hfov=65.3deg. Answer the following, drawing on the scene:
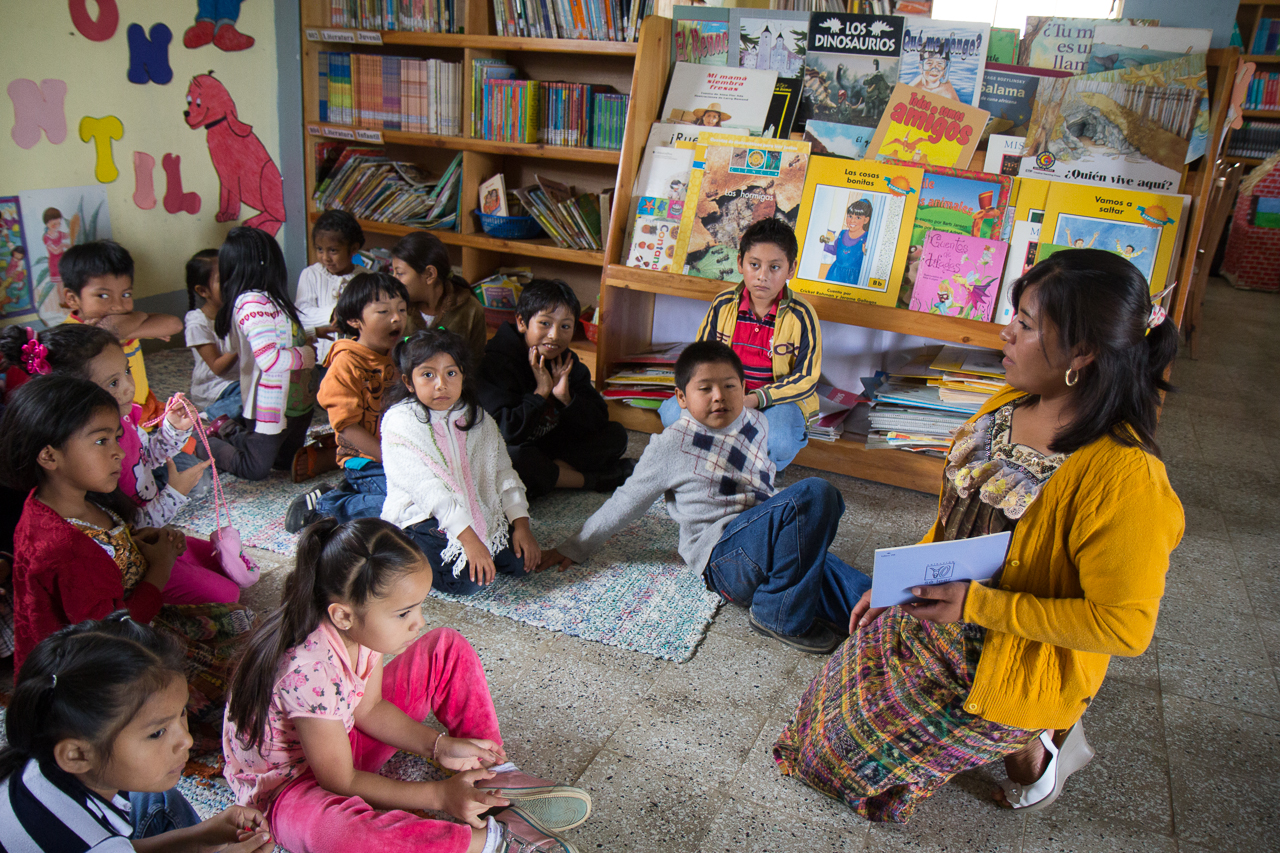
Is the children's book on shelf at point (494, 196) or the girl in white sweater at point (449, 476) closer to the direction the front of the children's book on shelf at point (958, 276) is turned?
the girl in white sweater

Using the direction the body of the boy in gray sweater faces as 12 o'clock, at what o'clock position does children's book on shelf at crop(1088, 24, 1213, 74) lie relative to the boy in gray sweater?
The children's book on shelf is roughly at 9 o'clock from the boy in gray sweater.

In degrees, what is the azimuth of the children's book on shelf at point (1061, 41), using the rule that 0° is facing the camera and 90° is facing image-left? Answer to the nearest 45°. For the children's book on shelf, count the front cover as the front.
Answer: approximately 0°

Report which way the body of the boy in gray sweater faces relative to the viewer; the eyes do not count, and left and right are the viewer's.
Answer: facing the viewer and to the right of the viewer

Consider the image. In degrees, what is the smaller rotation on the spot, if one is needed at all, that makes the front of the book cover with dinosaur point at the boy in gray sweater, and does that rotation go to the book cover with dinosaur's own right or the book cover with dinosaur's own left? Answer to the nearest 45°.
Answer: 0° — it already faces them

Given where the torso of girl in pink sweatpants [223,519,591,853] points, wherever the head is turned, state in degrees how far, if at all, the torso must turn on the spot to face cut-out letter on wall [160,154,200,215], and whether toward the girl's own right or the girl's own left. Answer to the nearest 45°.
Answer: approximately 90° to the girl's own left

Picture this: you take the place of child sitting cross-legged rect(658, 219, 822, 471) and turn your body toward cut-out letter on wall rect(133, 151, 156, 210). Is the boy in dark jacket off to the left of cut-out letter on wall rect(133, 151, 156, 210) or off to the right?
left

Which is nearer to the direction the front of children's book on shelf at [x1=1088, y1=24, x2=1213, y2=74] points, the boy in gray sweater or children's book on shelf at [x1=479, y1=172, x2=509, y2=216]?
the boy in gray sweater

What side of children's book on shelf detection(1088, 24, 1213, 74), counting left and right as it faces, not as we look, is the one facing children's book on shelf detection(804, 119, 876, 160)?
right

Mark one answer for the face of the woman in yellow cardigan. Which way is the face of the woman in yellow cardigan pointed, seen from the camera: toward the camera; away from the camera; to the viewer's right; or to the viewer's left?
to the viewer's left

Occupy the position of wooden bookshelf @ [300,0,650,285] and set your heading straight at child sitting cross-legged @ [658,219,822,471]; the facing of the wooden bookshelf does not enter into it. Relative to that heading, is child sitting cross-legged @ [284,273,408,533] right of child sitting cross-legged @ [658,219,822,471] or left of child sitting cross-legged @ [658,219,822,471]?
right

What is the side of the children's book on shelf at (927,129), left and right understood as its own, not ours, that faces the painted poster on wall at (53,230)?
right

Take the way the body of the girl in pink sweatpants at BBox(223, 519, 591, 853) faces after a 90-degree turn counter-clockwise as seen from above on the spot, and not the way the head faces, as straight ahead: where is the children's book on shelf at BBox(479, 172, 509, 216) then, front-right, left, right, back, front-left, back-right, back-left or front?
front
